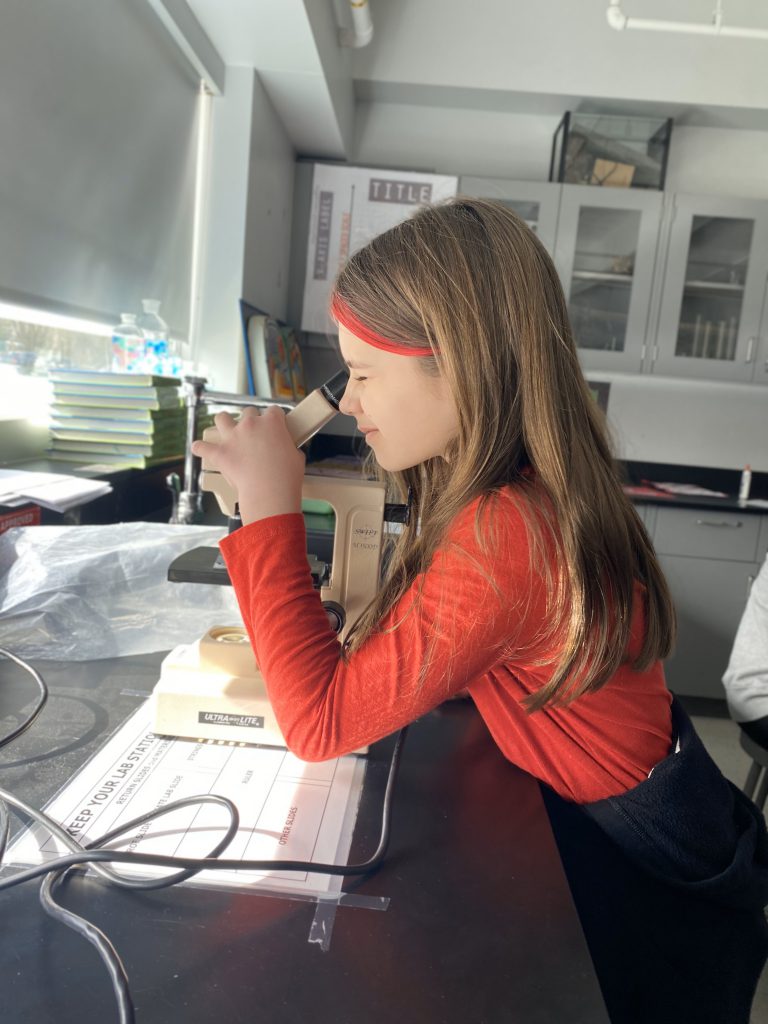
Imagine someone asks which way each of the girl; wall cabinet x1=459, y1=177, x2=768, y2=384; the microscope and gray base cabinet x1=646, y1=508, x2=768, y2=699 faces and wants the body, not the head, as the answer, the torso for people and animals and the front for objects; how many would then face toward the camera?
2

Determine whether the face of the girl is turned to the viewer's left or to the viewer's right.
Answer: to the viewer's left

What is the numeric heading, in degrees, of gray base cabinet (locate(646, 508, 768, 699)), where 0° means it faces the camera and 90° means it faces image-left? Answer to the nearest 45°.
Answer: approximately 0°

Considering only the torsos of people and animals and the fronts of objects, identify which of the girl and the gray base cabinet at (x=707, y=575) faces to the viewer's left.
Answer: the girl

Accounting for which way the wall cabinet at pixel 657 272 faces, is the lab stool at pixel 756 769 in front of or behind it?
in front

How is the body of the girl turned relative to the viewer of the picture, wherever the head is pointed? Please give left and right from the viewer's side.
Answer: facing to the left of the viewer

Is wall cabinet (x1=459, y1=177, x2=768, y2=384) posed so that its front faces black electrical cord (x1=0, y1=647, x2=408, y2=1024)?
yes

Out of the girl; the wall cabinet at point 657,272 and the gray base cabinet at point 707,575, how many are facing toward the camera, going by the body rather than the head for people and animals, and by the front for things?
2

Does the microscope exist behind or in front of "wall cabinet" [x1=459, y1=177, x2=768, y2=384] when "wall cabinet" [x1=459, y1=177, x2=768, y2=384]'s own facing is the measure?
in front
